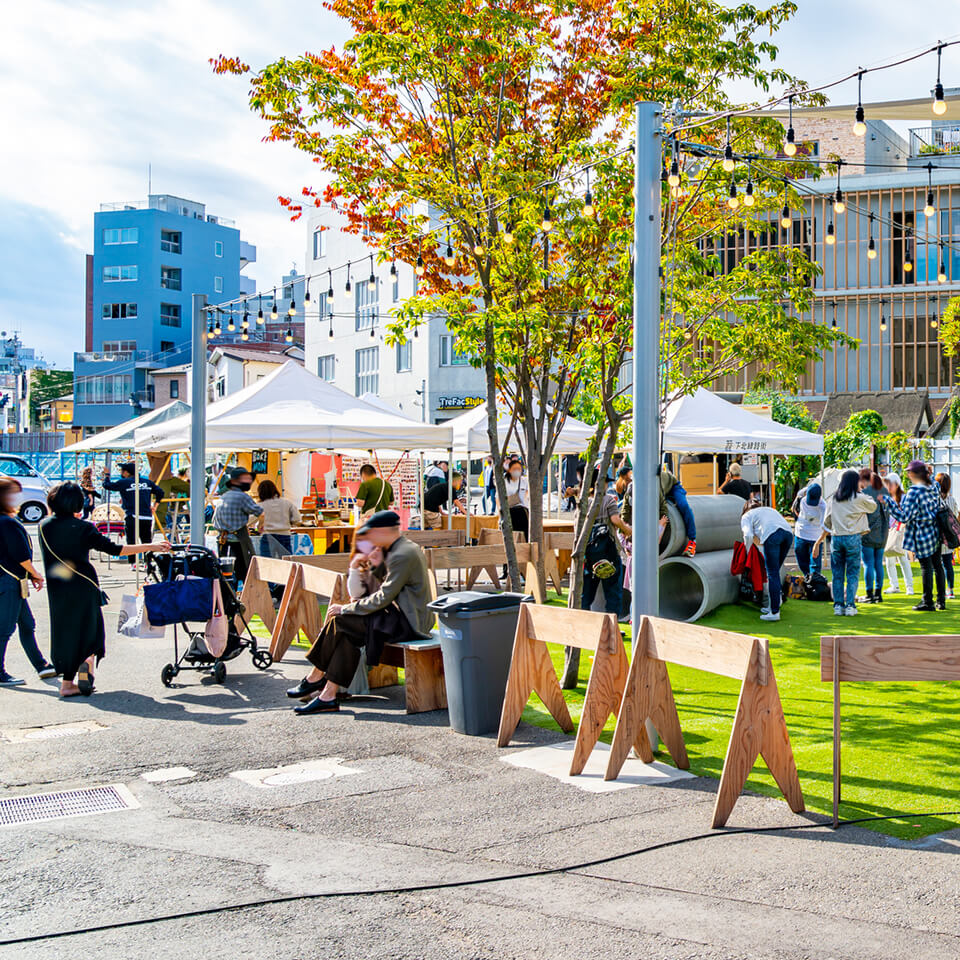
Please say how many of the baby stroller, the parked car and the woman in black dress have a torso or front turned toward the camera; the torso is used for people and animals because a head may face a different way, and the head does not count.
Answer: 0

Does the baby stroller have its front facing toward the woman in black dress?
no

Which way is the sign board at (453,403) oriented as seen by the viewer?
toward the camera

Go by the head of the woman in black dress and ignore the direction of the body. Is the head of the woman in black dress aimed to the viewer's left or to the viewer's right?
to the viewer's right

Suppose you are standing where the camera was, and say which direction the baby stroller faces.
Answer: facing away from the viewer and to the right of the viewer

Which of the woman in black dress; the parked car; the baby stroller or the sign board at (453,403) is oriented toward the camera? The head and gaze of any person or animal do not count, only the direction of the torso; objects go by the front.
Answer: the sign board

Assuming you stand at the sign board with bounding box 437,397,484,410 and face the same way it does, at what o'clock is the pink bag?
The pink bag is roughly at 12 o'clock from the sign board.

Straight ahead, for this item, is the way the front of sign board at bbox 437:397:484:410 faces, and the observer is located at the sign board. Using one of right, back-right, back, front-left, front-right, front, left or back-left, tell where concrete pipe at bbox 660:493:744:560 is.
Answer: front

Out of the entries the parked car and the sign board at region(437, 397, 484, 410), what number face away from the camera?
0

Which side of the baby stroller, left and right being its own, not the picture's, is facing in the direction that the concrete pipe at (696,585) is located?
front

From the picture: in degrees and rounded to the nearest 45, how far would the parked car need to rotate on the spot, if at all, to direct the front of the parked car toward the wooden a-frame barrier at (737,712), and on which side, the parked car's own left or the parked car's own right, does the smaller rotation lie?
approximately 90° to the parked car's own right

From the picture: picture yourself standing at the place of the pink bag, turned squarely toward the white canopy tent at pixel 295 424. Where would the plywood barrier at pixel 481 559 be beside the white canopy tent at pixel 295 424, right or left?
right

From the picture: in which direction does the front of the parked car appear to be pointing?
to the viewer's right
